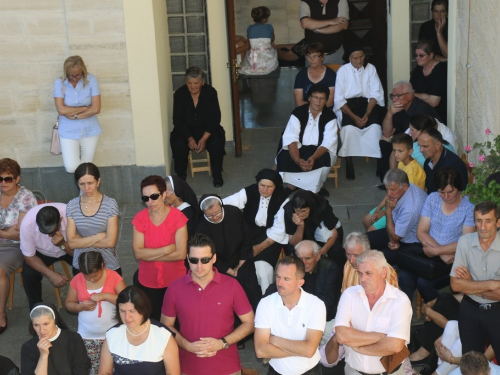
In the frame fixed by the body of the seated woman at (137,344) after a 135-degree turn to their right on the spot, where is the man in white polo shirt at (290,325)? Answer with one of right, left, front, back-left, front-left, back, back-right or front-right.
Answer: back-right

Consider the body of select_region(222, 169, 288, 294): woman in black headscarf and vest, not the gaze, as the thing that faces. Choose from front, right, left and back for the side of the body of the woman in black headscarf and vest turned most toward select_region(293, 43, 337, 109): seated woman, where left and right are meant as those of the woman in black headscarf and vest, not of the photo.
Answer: back

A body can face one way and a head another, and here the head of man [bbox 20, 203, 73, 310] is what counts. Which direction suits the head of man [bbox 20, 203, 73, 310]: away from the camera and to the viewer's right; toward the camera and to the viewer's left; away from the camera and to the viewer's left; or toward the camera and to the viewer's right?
toward the camera and to the viewer's right

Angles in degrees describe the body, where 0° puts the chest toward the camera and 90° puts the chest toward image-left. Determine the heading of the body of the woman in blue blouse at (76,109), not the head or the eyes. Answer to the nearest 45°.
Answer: approximately 0°

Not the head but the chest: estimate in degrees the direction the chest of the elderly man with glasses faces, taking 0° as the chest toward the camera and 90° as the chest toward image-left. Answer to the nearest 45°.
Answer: approximately 45°

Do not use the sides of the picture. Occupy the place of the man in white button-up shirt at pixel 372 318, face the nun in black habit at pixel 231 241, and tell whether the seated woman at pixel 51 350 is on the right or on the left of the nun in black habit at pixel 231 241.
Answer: left

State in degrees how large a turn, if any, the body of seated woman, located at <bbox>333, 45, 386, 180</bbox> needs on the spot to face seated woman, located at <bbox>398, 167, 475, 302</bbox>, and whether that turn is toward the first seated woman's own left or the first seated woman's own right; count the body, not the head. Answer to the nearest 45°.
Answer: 0° — they already face them
